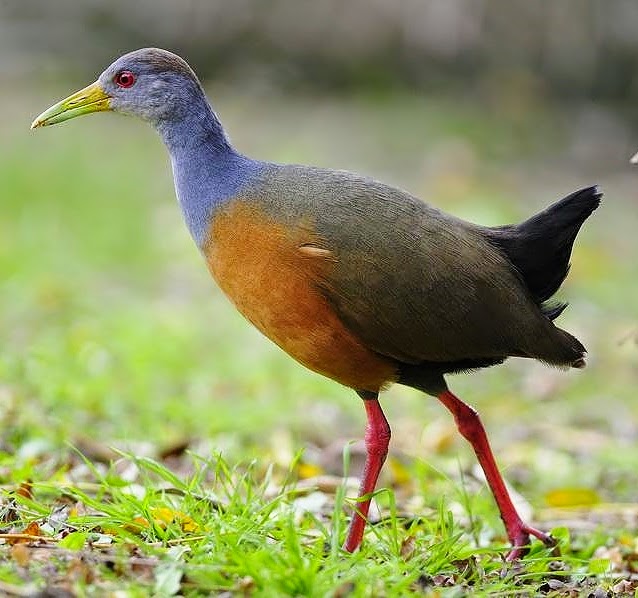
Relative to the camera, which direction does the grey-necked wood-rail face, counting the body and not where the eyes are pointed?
to the viewer's left

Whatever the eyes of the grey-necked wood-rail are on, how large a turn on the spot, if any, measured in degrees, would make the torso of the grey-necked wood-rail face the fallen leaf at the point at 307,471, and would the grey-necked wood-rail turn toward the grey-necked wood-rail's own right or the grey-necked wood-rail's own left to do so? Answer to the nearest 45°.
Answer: approximately 90° to the grey-necked wood-rail's own right

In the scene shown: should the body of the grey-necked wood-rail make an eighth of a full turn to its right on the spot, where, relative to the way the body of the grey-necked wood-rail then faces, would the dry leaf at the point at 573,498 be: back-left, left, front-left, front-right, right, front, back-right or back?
right

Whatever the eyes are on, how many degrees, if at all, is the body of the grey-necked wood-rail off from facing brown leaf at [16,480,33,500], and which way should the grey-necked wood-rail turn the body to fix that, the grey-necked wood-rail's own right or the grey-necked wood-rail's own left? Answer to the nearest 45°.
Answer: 0° — it already faces it
